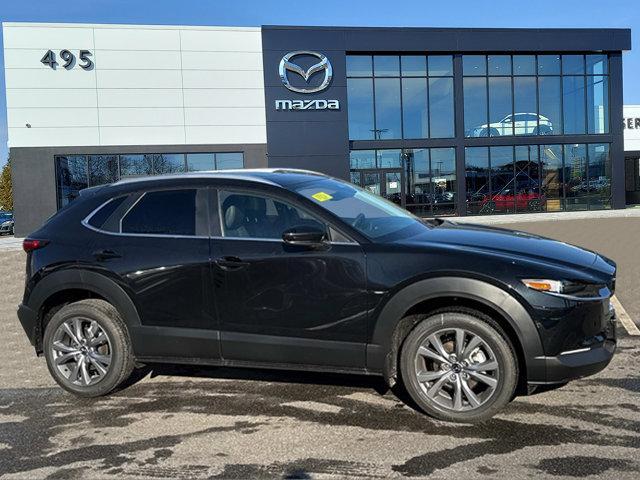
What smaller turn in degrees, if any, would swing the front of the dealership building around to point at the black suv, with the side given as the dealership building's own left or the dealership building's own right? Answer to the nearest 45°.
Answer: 0° — it already faces it

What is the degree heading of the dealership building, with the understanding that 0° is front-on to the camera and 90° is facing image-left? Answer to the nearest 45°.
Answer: approximately 0°
